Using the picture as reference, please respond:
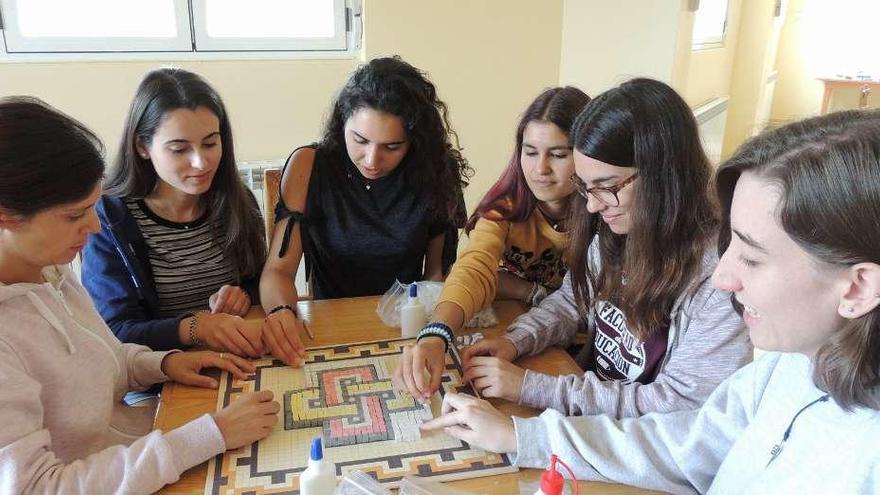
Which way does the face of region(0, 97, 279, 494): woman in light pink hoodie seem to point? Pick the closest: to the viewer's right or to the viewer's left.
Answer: to the viewer's right

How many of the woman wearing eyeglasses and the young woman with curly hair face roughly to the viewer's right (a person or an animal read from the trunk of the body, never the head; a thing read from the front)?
0

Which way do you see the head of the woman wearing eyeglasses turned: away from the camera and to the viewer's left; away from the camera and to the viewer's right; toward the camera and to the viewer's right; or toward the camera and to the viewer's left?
toward the camera and to the viewer's left

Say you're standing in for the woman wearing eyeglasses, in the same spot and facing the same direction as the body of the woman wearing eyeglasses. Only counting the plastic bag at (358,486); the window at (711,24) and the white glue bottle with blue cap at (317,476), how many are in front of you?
2

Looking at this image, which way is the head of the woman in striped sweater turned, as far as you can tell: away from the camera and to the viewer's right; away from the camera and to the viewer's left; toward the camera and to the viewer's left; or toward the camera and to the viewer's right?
toward the camera and to the viewer's right

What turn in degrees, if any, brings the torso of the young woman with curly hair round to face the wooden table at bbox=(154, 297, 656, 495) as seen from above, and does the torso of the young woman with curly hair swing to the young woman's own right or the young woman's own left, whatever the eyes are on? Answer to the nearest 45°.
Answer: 0° — they already face it

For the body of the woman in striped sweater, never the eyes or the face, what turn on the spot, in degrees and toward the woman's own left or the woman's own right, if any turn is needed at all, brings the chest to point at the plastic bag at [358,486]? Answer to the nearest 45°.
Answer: approximately 45° to the woman's own right

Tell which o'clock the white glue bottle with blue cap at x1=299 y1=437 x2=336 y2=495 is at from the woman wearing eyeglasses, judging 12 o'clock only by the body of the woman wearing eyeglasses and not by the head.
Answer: The white glue bottle with blue cap is roughly at 12 o'clock from the woman wearing eyeglasses.

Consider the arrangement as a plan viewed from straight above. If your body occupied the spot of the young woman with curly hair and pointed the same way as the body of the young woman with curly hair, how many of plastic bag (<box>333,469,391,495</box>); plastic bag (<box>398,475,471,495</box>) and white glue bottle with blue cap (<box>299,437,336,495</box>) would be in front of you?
3

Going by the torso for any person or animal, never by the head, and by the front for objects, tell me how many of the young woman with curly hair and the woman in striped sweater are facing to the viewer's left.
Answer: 0

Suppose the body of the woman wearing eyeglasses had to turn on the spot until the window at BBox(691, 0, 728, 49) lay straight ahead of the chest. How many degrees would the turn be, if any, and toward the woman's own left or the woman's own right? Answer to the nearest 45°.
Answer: approximately 135° to the woman's own right

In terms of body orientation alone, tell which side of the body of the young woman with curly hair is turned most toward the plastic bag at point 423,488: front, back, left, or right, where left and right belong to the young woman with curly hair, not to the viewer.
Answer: front

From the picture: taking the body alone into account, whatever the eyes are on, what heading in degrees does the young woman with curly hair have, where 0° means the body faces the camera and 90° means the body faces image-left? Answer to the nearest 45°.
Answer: approximately 0°
